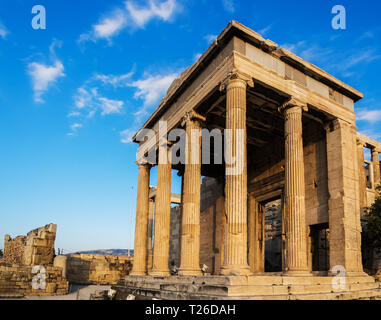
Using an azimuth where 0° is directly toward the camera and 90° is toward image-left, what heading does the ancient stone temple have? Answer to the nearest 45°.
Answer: approximately 45°

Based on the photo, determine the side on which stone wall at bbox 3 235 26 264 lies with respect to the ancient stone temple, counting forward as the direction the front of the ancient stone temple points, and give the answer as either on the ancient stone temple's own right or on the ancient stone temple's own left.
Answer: on the ancient stone temple's own right

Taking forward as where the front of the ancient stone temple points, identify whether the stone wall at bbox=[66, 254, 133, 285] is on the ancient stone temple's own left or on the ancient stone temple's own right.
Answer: on the ancient stone temple's own right

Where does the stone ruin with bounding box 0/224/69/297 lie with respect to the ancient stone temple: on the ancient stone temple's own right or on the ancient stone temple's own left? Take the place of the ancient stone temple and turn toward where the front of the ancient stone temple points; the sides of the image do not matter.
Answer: on the ancient stone temple's own right

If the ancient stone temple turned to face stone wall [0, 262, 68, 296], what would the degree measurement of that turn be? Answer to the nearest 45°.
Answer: approximately 45° to its right

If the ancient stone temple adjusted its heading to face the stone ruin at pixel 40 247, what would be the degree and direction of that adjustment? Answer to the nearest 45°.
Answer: approximately 90° to its right
